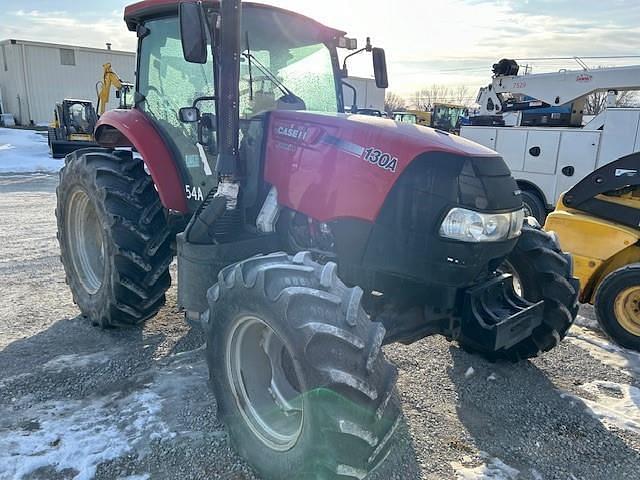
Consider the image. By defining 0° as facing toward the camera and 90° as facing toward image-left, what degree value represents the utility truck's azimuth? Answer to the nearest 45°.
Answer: approximately 270°

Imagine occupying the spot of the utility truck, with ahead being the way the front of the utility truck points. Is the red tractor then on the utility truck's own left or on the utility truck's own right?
on the utility truck's own right

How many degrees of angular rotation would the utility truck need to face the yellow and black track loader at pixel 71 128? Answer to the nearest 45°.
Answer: approximately 180°

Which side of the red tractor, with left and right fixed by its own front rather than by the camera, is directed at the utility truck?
left

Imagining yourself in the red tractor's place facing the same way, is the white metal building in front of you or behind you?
behind

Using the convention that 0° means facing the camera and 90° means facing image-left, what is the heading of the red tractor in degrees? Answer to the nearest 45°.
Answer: approximately 315°

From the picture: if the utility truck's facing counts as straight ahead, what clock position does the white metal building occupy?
The white metal building is roughly at 7 o'clock from the utility truck.
